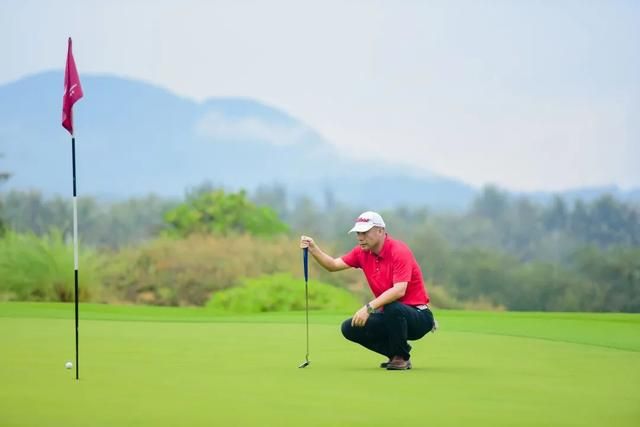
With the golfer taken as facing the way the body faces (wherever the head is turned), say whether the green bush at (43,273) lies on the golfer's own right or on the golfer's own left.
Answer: on the golfer's own right

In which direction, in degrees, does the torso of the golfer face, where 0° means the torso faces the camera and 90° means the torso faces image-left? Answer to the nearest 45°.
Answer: approximately 45°

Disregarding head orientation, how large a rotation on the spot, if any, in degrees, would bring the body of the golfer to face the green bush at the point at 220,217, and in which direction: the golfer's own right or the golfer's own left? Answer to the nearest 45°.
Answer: approximately 135° to the golfer's own right

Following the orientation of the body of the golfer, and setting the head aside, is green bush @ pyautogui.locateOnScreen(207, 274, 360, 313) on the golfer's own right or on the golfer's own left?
on the golfer's own right

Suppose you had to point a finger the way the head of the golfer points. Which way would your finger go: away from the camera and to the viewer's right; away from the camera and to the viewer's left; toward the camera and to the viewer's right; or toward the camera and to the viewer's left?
toward the camera and to the viewer's left
